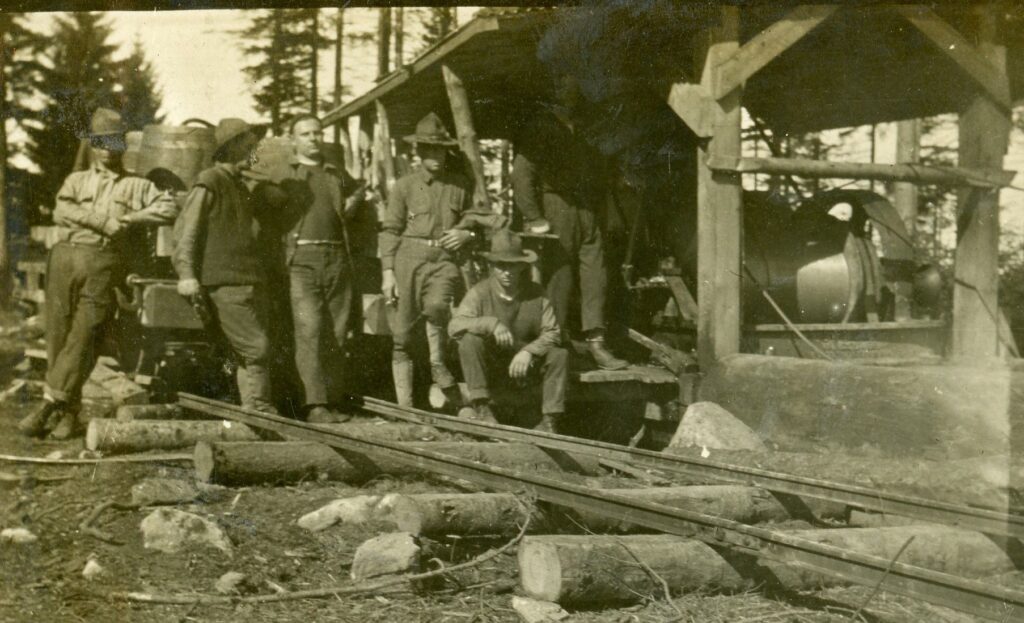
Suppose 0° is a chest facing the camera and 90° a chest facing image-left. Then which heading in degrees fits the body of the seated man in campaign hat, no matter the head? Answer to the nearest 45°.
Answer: approximately 0°

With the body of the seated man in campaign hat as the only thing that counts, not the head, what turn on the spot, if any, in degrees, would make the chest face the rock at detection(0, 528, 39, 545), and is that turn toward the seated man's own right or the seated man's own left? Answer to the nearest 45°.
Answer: approximately 45° to the seated man's own right

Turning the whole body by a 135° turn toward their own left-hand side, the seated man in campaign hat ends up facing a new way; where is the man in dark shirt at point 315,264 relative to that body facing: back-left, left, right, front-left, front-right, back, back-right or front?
back-left

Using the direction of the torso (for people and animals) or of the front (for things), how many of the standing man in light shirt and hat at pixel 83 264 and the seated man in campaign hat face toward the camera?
2

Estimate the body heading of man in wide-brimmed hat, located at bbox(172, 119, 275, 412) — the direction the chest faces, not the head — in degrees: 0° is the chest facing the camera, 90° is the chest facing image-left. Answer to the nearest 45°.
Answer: approximately 315°

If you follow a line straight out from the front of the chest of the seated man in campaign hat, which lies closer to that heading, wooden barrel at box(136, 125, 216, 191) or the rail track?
the rail track

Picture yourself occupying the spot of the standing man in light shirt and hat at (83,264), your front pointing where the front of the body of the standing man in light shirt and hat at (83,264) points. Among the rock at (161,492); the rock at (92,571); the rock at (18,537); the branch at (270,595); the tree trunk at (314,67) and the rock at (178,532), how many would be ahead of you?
5

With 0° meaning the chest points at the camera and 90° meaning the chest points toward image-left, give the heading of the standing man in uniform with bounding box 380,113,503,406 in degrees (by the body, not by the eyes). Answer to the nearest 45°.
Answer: approximately 0°
